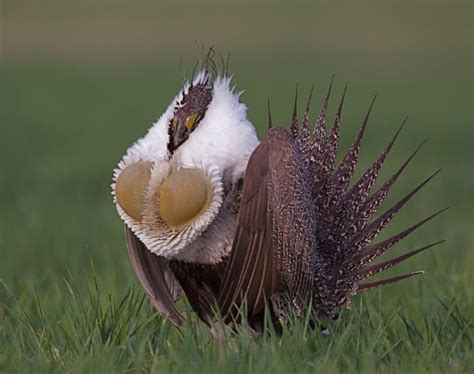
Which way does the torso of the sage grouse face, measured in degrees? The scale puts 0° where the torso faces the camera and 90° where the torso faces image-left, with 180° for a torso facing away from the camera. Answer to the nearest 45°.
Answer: approximately 45°
